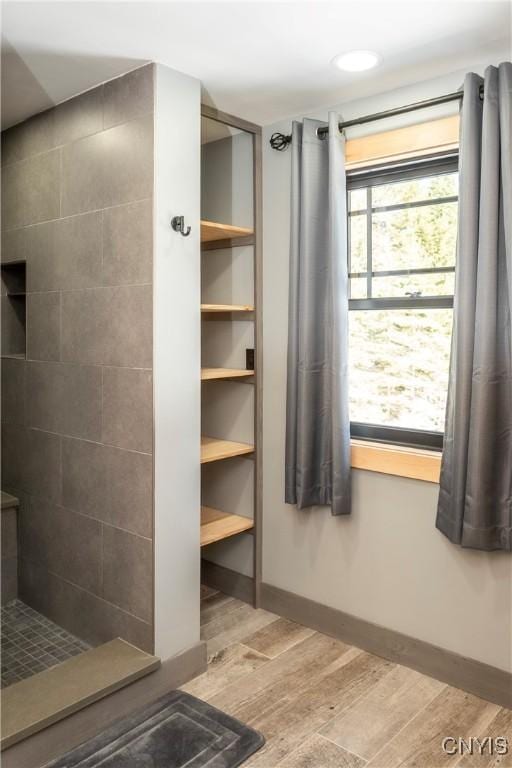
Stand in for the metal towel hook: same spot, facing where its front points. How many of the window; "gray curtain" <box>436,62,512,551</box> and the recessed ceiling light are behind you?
0

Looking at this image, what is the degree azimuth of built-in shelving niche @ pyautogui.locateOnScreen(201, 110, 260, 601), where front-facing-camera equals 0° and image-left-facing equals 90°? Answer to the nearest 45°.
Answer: approximately 315°

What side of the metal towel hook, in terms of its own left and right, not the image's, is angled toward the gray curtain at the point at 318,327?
left

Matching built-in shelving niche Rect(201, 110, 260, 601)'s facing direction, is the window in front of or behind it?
in front

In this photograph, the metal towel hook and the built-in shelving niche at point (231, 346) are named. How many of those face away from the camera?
0

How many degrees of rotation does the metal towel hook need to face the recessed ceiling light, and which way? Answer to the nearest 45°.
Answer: approximately 45° to its left

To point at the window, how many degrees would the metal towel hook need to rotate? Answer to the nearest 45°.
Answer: approximately 45° to its left

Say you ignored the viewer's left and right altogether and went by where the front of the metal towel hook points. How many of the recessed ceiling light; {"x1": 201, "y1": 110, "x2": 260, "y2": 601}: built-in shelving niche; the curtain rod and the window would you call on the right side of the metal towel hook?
0

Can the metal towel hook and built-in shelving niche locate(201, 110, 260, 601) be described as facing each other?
no

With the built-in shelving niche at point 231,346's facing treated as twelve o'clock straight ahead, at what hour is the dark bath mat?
The dark bath mat is roughly at 2 o'clock from the built-in shelving niche.

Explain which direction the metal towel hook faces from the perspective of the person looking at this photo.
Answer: facing the viewer and to the right of the viewer

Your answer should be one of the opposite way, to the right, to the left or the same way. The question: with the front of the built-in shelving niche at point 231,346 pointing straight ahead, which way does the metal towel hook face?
the same way

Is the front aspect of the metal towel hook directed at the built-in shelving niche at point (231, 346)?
no
